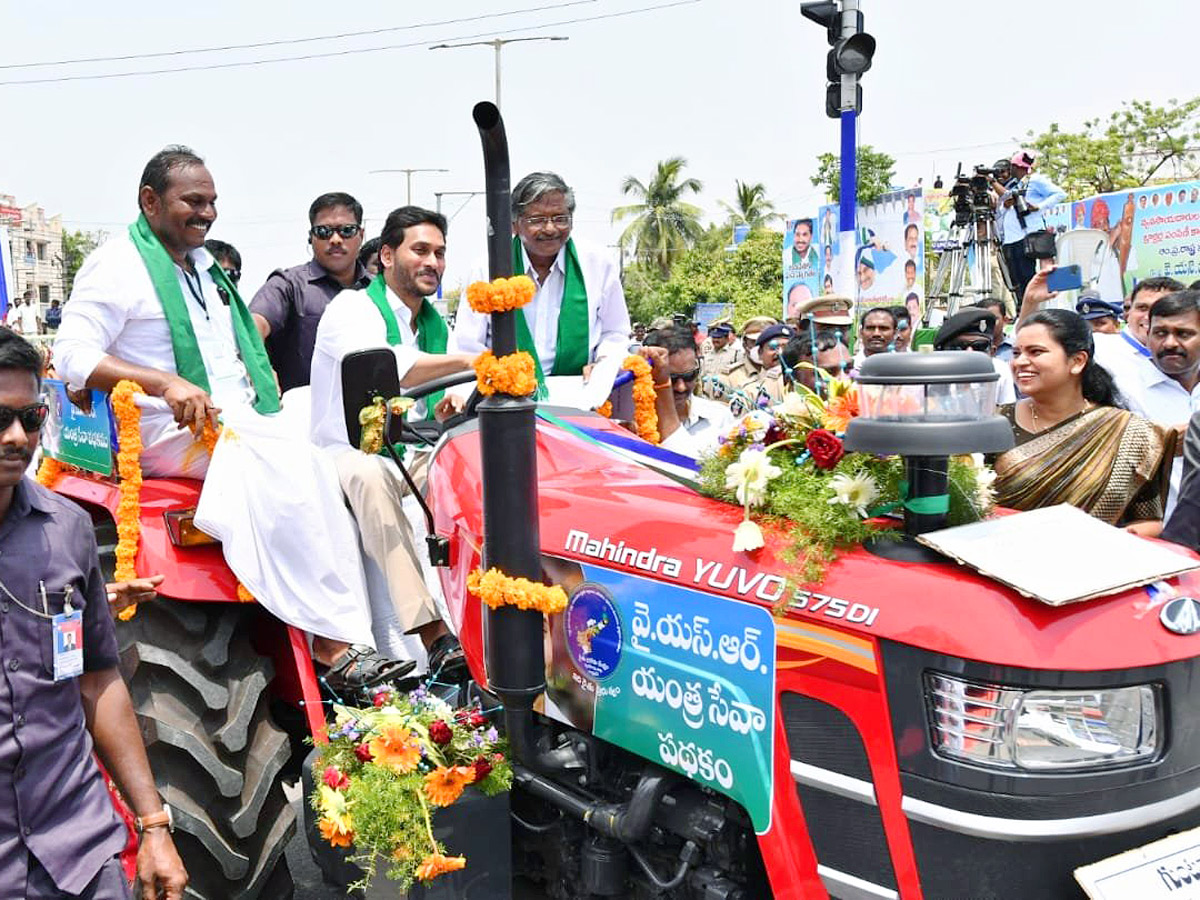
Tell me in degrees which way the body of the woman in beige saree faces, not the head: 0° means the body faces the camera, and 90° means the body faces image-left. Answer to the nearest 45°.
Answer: approximately 45°

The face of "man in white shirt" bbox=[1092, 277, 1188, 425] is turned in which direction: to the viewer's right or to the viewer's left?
to the viewer's left

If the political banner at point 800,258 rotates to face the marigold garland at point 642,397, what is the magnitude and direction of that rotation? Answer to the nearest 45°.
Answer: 0° — it already faces it

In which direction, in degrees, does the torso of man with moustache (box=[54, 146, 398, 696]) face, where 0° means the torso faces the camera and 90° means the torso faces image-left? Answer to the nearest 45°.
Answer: approximately 315°

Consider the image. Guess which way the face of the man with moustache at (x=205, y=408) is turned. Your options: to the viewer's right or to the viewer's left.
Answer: to the viewer's right

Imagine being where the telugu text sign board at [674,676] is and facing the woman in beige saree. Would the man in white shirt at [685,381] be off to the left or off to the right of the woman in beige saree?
left

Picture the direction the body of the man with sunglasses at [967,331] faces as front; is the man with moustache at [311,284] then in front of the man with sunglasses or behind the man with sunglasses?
in front

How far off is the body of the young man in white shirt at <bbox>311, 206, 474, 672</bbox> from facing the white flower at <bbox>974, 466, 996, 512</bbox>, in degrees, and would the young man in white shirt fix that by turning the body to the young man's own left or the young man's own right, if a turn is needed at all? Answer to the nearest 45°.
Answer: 0° — they already face it

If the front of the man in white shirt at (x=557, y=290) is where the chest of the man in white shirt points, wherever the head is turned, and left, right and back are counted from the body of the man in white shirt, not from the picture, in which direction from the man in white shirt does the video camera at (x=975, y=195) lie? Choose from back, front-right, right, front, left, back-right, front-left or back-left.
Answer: back-left

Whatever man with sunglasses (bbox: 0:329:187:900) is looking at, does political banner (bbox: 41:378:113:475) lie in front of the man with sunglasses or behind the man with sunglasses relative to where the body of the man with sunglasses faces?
behind

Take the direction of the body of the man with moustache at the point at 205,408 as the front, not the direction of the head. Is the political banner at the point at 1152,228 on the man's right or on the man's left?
on the man's left

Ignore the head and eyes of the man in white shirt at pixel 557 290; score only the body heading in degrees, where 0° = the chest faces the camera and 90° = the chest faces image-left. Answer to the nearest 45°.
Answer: approximately 0°

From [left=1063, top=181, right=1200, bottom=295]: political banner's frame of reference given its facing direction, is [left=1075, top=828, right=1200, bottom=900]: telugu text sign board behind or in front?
in front
